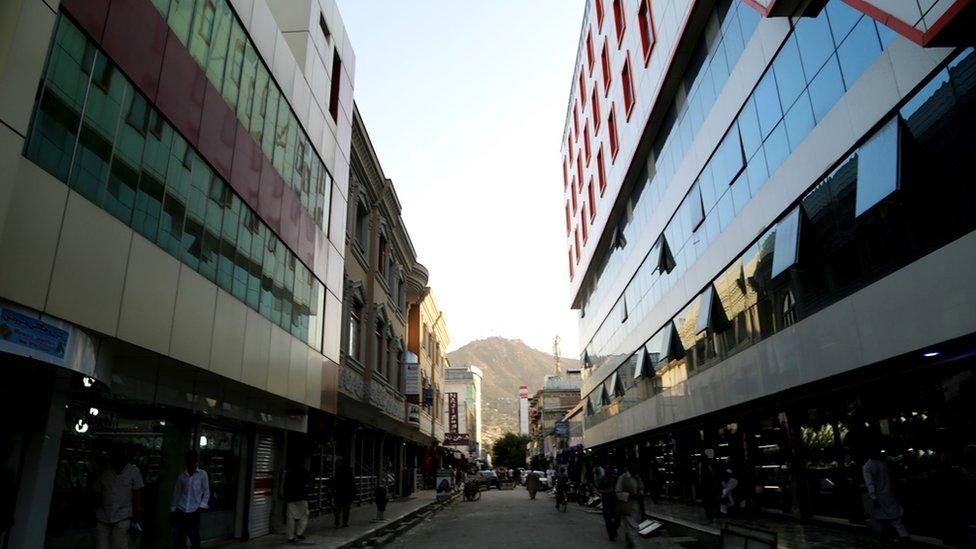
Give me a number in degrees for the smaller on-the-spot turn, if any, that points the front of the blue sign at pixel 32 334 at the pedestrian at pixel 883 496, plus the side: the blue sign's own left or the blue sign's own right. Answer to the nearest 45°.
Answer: approximately 45° to the blue sign's own left

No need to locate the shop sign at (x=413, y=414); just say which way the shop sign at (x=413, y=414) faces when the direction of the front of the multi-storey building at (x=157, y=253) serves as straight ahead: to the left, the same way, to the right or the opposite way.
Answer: to the right

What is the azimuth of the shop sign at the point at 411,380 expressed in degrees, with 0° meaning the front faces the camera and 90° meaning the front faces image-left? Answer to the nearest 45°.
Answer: approximately 0°

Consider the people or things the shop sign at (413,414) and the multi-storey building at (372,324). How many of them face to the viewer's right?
1

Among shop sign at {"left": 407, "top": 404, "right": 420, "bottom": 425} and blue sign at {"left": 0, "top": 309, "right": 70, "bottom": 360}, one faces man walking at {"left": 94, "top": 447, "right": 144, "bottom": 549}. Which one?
the shop sign

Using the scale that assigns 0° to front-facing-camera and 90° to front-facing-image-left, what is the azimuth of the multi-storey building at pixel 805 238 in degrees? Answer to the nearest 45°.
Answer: approximately 45°

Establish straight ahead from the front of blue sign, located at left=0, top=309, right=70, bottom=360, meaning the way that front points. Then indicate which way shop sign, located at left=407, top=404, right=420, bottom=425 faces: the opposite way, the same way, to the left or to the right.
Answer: to the right

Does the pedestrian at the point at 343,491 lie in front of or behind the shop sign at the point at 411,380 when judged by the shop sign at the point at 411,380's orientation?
in front

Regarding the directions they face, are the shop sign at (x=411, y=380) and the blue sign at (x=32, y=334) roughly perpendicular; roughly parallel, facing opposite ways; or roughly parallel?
roughly perpendicular

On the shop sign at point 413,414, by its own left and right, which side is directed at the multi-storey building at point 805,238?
front

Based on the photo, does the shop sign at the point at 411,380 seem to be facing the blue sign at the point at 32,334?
yes

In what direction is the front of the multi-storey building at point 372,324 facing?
to the viewer's right
